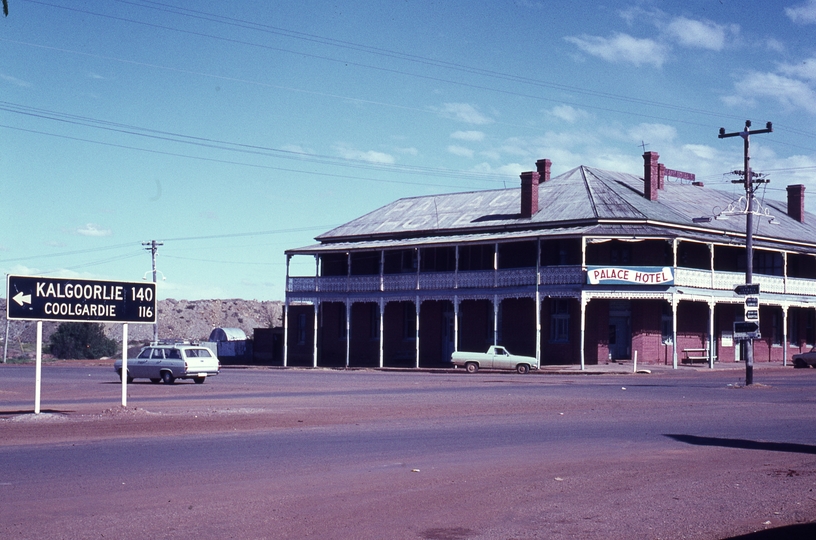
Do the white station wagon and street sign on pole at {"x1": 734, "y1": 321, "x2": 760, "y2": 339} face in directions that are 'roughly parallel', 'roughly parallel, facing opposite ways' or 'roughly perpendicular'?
roughly perpendicular

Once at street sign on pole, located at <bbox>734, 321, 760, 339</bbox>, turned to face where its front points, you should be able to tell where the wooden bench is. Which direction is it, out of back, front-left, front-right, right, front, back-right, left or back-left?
back

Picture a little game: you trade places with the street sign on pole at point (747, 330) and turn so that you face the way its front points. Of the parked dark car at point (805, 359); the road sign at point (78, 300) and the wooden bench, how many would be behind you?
2

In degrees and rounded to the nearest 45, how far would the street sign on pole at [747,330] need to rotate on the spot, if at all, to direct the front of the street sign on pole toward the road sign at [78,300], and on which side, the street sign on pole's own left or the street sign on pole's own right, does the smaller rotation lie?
approximately 45° to the street sign on pole's own right

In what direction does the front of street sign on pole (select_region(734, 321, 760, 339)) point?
toward the camera

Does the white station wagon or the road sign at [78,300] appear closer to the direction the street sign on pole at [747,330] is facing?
the road sign

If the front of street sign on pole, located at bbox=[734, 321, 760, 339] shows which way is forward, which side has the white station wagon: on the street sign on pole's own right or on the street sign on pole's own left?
on the street sign on pole's own right

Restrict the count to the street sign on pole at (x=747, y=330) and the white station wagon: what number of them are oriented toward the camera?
1
